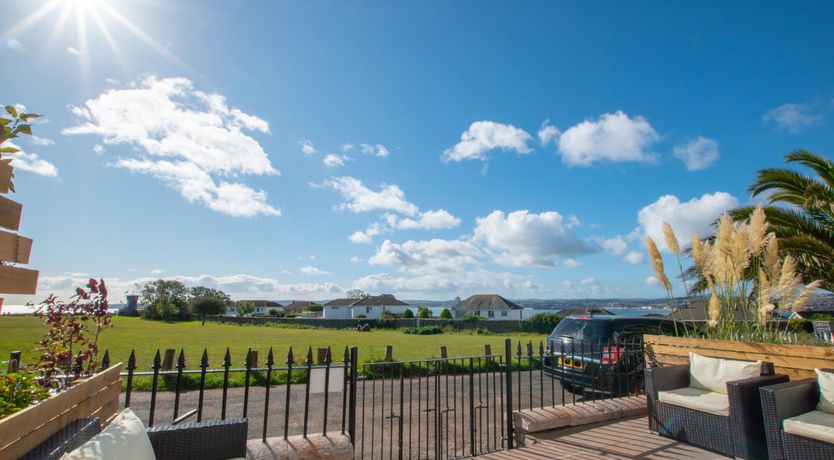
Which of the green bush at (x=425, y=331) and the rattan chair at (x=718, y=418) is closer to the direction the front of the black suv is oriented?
the green bush

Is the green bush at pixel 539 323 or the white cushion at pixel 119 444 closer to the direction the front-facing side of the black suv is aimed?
the green bush

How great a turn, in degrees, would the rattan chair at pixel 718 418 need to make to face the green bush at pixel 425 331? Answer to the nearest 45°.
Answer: approximately 90° to its right

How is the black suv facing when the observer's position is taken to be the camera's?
facing away from the viewer and to the right of the viewer

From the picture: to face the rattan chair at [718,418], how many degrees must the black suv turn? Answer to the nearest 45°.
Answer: approximately 135° to its right

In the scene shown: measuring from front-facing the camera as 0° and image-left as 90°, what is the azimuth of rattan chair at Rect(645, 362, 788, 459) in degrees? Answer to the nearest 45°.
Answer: approximately 45°

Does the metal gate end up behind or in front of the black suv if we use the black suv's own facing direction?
behind

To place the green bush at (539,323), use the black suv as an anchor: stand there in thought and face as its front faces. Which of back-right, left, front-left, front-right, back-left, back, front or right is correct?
front-left

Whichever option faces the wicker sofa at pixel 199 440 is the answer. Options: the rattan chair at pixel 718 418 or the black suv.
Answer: the rattan chair

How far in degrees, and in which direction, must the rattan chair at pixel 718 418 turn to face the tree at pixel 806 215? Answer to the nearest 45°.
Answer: approximately 135° to its right

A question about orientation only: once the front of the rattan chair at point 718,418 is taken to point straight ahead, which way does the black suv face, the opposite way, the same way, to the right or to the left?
the opposite way

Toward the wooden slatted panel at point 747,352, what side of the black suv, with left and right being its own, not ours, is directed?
right
